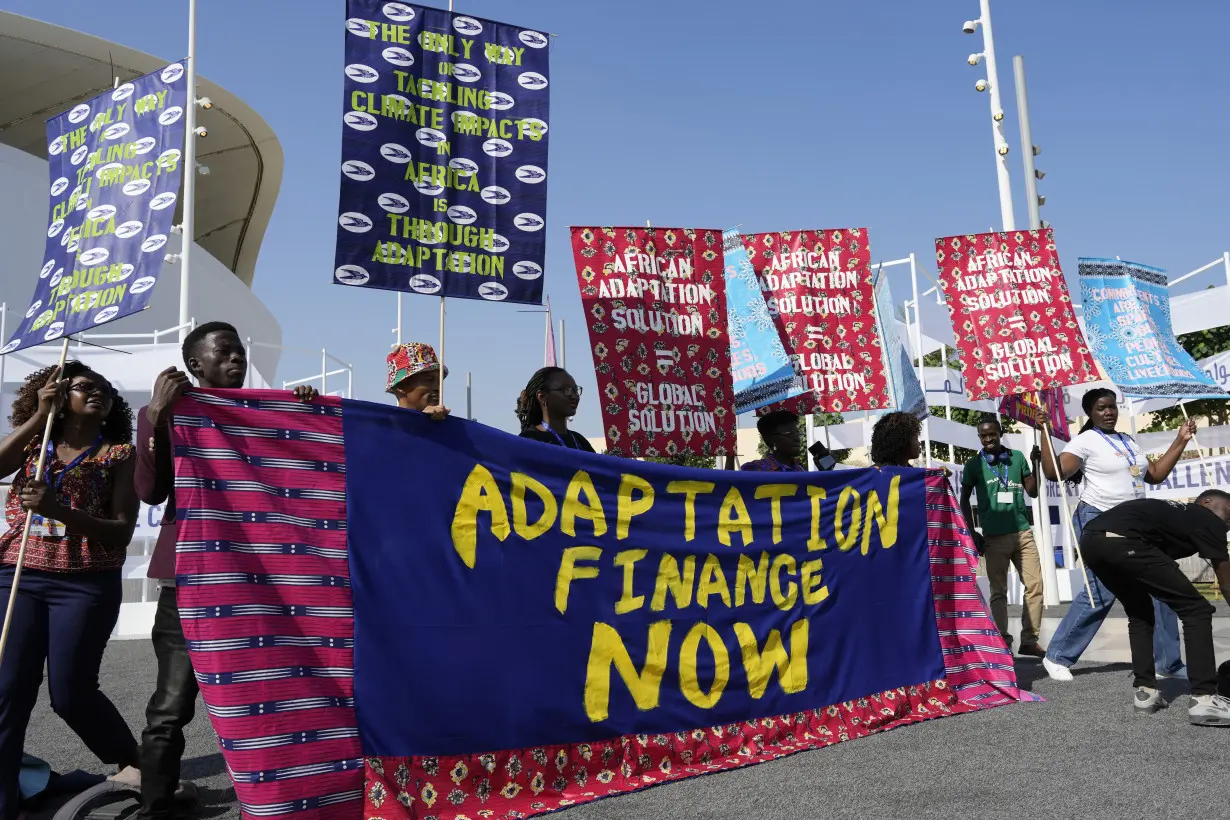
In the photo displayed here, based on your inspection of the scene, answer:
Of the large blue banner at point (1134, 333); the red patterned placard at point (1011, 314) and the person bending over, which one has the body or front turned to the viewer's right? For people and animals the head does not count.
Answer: the person bending over

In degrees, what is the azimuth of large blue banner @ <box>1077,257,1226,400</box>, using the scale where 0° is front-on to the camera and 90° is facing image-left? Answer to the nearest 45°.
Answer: approximately 0°

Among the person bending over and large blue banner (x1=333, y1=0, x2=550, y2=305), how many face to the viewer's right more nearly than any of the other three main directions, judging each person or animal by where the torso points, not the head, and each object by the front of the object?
1

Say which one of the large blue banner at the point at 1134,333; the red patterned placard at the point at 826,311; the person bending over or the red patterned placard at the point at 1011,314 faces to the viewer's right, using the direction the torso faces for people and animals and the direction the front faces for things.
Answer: the person bending over

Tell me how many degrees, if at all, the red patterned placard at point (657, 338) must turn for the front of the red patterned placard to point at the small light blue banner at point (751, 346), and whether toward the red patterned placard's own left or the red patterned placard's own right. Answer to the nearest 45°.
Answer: approximately 135° to the red patterned placard's own left

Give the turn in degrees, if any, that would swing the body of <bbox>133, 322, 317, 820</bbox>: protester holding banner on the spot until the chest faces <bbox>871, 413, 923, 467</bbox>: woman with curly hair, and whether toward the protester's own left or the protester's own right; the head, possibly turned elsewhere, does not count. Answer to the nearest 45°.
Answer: approximately 45° to the protester's own left

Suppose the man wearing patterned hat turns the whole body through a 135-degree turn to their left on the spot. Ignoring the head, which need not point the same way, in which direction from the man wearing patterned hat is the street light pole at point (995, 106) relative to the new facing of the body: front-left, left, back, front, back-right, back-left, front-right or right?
front-right

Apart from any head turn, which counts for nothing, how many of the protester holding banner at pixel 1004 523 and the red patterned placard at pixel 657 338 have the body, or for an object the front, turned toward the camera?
2

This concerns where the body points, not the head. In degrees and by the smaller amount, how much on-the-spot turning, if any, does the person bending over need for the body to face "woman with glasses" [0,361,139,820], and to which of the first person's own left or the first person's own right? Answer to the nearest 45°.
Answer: approximately 135° to the first person's own right

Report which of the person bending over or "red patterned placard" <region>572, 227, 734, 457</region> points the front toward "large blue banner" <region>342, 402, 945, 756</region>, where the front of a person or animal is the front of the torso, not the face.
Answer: the red patterned placard

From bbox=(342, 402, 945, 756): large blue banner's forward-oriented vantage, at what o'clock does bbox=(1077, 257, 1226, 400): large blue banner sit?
bbox=(1077, 257, 1226, 400): large blue banner is roughly at 9 o'clock from bbox=(342, 402, 945, 756): large blue banner.

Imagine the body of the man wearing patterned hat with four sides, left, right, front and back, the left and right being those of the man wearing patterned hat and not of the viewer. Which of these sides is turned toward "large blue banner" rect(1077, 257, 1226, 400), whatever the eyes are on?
left

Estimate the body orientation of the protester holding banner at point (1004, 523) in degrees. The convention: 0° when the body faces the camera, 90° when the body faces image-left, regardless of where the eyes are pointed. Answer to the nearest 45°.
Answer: approximately 0°

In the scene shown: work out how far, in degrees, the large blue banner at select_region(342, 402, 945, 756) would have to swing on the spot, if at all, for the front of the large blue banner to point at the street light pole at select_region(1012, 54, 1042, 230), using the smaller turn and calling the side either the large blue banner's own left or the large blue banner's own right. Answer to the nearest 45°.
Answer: approximately 90° to the large blue banner's own left

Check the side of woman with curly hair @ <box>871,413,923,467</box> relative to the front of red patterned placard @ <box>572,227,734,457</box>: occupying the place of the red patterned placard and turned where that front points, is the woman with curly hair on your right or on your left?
on your left
